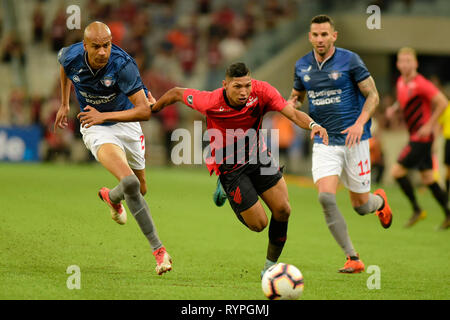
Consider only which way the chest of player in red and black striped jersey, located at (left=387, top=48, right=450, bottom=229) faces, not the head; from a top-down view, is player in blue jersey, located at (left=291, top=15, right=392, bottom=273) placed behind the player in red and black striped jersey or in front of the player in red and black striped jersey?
in front

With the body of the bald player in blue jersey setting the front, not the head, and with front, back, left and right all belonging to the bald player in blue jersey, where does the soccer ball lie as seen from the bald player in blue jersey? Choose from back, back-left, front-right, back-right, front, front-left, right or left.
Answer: front

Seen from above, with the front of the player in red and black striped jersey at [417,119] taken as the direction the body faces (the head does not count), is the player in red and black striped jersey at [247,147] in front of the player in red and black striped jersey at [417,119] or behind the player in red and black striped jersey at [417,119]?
in front

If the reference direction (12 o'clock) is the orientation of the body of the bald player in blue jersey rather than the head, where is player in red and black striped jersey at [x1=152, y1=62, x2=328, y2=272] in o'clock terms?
The player in red and black striped jersey is roughly at 11 o'clock from the bald player in blue jersey.

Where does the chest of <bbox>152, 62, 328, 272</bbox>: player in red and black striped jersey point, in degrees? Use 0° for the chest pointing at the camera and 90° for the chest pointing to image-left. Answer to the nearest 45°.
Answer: approximately 315°

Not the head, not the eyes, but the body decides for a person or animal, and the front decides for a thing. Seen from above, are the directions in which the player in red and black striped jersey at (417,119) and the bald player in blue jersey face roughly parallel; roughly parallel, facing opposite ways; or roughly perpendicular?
roughly perpendicular

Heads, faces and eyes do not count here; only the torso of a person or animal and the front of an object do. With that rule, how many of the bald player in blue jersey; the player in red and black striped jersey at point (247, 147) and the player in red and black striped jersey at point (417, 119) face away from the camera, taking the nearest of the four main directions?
0

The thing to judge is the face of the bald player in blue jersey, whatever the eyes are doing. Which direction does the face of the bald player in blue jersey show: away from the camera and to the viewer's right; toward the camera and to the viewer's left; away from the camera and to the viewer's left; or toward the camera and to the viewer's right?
toward the camera and to the viewer's right

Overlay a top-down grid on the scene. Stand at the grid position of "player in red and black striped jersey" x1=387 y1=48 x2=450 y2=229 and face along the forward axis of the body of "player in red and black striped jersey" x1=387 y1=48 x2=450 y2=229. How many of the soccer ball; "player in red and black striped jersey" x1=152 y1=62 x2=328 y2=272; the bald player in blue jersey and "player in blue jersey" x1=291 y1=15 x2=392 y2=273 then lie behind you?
0

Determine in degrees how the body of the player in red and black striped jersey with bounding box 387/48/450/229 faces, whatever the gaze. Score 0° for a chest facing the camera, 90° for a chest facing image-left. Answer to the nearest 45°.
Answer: approximately 45°

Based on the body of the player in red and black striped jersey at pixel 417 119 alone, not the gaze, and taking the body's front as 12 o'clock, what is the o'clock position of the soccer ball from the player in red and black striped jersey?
The soccer ball is roughly at 11 o'clock from the player in red and black striped jersey.
